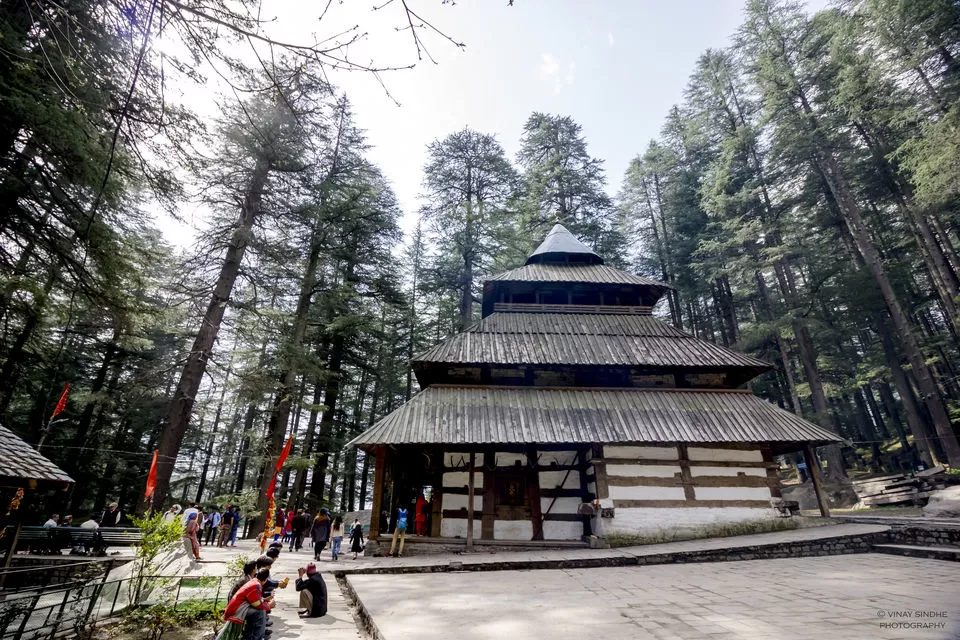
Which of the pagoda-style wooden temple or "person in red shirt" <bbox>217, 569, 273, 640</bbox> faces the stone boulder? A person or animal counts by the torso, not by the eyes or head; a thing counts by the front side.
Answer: the person in red shirt

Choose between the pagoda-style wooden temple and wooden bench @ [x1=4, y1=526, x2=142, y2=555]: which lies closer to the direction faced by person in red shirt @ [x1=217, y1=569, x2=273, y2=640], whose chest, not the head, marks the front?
the pagoda-style wooden temple

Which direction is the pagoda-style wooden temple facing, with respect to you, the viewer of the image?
facing to the left of the viewer

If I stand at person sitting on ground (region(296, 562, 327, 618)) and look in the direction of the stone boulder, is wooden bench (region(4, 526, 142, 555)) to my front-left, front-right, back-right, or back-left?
back-left

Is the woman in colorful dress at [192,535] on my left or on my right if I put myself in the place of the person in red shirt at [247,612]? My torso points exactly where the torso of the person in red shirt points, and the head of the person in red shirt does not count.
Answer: on my left

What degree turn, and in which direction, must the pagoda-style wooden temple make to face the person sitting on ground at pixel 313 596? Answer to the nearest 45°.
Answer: approximately 45° to its left

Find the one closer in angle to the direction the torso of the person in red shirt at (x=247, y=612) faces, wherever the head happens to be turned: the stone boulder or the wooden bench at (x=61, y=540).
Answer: the stone boulder

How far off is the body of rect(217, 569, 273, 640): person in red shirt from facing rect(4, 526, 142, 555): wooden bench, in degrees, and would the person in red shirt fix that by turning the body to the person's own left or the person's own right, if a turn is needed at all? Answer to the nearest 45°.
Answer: approximately 135° to the person's own left

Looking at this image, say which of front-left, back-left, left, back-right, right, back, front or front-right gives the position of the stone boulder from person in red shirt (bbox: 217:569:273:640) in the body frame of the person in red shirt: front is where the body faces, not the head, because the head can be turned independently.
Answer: front

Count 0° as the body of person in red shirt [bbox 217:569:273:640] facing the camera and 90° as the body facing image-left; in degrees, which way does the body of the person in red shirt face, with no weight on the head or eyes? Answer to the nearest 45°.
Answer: approximately 270°

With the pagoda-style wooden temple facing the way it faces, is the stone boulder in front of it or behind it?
behind
